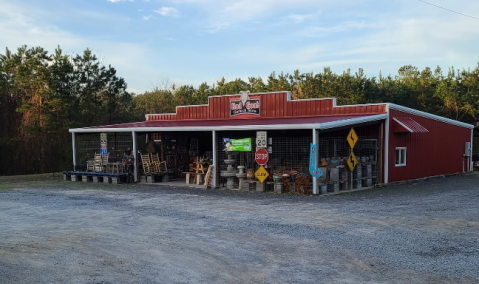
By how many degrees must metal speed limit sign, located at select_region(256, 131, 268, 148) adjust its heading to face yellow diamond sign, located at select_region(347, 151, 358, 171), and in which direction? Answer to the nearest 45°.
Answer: approximately 90° to its left

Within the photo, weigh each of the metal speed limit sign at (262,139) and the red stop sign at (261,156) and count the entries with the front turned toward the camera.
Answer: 2

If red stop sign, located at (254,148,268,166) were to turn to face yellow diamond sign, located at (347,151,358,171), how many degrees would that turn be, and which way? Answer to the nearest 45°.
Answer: approximately 90° to its left

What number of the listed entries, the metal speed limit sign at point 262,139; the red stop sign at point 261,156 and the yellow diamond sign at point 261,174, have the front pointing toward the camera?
3

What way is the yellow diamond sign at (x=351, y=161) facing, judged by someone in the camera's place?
facing the viewer and to the left of the viewer

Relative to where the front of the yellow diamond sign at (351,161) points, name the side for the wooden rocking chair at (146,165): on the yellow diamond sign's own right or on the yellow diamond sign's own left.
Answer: on the yellow diamond sign's own right

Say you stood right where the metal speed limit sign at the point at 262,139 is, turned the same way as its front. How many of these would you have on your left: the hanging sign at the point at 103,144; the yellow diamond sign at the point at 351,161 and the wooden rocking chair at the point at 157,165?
1

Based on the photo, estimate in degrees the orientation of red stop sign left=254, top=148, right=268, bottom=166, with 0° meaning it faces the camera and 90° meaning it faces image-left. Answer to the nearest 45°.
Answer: approximately 0°

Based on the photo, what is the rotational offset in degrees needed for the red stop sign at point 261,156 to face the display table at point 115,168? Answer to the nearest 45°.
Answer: approximately 135° to its right

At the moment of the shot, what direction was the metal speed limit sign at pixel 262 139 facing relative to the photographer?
facing the viewer

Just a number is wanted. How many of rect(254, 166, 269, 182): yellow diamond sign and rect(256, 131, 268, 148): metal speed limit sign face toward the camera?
2
